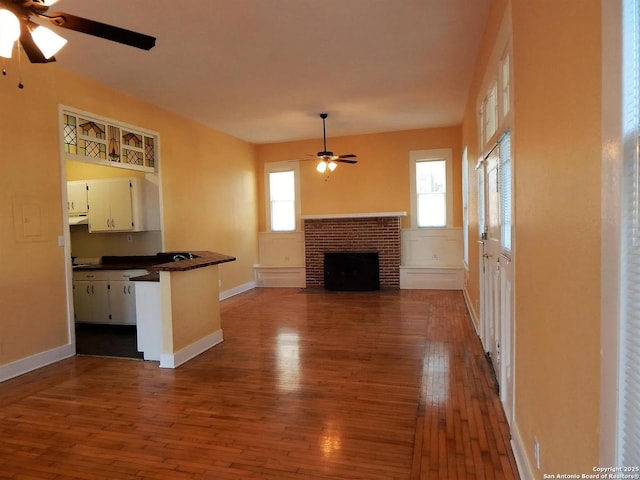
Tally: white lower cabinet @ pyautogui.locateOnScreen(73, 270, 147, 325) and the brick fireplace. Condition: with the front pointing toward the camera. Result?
2

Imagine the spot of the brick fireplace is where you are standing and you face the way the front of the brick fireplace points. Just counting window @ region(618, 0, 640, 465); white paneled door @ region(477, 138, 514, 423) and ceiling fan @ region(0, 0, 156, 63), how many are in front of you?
3

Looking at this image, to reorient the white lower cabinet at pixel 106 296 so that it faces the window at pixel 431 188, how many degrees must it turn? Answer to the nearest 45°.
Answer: approximately 90° to its left

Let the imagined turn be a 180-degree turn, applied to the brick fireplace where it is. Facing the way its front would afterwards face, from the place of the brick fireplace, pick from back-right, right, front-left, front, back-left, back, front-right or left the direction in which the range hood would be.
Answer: back-left

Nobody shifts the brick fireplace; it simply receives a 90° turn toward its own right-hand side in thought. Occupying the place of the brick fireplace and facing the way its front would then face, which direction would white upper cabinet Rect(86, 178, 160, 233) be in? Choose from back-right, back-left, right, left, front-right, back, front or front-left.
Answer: front-left

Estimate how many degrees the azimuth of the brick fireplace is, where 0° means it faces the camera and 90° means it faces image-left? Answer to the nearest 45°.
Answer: approximately 0°

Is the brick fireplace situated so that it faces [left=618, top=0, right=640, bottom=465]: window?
yes

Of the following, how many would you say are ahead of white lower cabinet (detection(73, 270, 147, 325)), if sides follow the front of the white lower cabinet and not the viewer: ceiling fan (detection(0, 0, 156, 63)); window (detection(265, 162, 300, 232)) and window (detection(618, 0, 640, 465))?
2

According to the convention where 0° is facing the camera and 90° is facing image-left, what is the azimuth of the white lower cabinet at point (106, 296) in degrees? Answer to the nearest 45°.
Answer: approximately 0°

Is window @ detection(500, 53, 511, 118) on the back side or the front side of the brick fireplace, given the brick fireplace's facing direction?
on the front side

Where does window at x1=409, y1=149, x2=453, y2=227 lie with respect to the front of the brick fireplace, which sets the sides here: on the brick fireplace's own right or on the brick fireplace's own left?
on the brick fireplace's own left

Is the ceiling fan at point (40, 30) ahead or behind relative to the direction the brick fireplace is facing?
ahead
